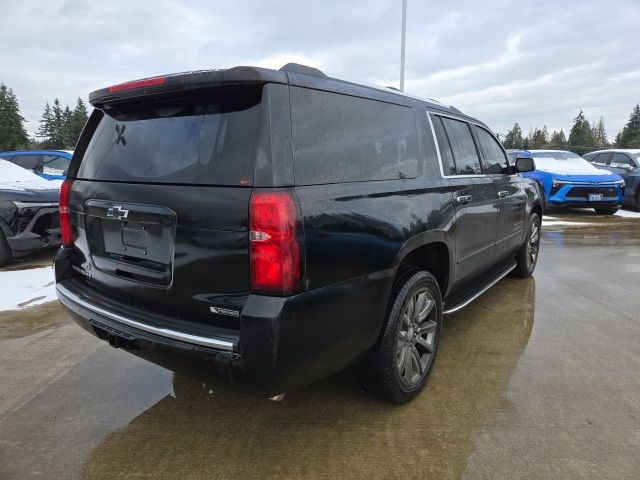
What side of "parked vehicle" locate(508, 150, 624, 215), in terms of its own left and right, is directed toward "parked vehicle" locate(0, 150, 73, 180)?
right

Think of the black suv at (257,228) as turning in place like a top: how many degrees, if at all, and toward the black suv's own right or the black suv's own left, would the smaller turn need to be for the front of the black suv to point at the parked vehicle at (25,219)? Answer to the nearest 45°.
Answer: approximately 90° to the black suv's own left

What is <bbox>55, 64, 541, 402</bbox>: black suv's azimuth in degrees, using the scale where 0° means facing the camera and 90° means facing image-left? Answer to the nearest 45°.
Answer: approximately 225°

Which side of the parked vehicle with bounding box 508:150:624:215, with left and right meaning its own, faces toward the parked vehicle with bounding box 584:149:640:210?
left

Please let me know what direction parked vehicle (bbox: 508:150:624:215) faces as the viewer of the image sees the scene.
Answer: facing the viewer and to the right of the viewer

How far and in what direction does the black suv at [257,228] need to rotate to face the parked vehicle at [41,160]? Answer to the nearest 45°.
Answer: approximately 90° to its left

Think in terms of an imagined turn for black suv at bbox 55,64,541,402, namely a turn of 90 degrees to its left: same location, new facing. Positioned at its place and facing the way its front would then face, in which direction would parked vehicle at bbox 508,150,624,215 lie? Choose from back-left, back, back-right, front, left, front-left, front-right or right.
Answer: right

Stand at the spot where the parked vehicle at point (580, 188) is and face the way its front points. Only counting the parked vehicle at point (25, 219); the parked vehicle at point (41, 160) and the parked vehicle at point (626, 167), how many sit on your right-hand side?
2

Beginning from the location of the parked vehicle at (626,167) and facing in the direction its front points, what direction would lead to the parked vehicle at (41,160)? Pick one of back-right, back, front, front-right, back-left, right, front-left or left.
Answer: right

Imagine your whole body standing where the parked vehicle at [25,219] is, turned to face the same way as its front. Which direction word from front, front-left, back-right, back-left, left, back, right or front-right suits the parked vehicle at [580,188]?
front-left

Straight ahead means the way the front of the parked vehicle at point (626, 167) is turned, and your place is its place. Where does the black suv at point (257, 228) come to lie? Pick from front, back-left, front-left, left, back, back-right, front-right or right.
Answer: front-right

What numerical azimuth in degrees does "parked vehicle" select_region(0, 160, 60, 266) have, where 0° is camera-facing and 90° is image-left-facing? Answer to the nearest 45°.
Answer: approximately 315°

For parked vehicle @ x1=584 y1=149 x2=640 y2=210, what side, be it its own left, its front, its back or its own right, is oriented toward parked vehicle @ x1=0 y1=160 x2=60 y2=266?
right
